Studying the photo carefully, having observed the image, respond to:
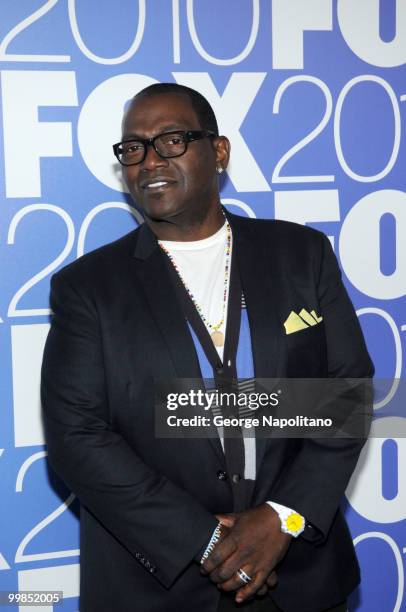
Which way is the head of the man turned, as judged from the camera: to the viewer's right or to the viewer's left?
to the viewer's left

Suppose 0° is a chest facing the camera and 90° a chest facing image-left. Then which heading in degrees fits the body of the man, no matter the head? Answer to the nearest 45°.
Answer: approximately 0°
